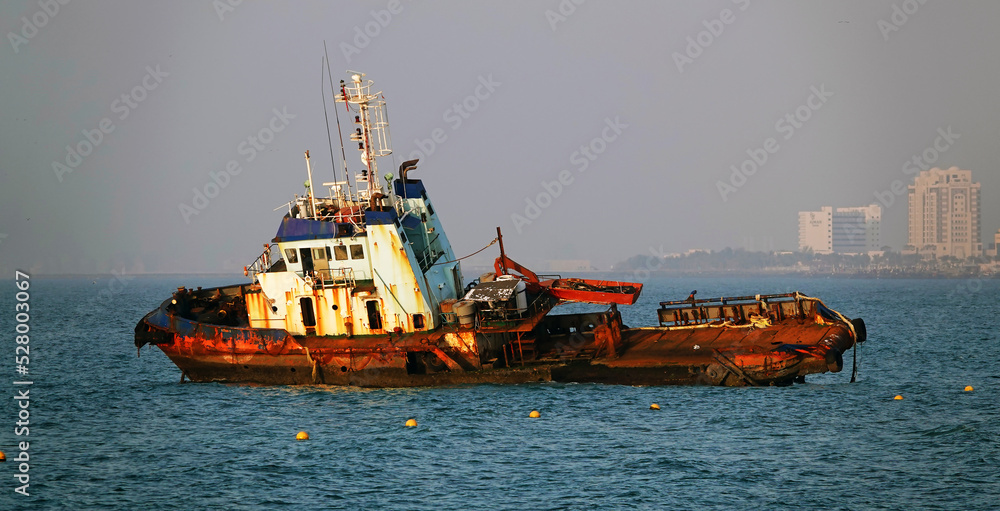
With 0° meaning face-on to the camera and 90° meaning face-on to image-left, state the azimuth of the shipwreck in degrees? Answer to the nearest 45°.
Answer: approximately 90°
